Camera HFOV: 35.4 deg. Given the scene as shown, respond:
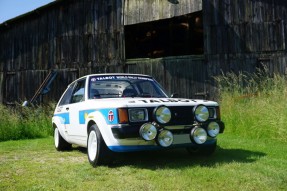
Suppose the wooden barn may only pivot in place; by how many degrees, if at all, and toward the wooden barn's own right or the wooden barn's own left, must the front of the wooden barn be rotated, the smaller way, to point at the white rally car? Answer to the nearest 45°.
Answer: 0° — it already faces it

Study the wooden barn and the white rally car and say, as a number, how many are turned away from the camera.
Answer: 0

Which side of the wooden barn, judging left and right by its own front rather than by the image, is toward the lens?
front

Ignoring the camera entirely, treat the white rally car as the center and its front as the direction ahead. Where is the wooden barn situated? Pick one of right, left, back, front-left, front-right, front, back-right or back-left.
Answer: back-left
